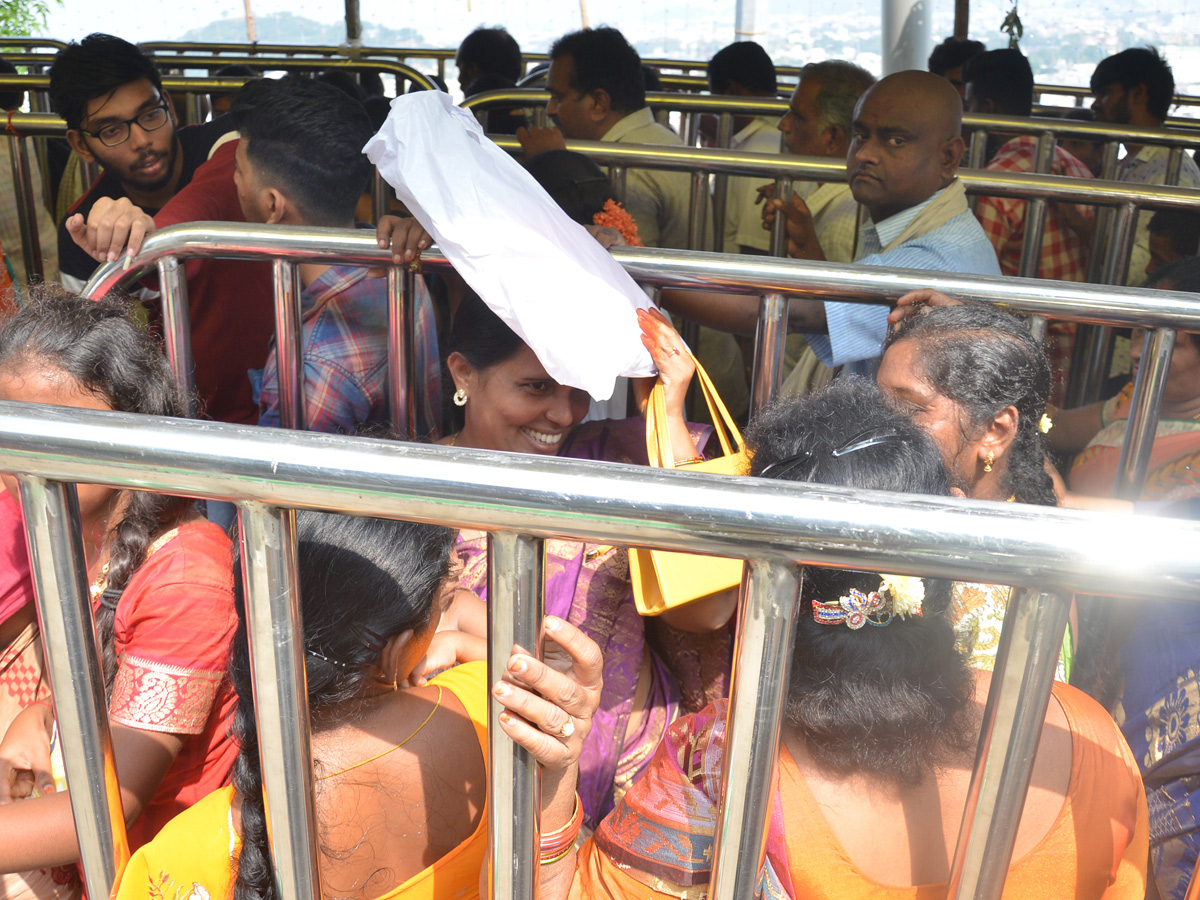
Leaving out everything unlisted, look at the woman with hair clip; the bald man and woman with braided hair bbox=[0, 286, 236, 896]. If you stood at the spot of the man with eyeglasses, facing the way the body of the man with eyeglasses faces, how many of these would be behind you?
0

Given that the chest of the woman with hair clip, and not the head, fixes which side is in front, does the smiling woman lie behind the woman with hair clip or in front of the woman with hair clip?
in front

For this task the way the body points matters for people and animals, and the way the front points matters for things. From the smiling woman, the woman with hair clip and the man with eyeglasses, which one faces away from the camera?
the woman with hair clip

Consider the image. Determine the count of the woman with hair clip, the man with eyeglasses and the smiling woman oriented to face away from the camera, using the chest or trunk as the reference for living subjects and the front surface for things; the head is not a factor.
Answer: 1

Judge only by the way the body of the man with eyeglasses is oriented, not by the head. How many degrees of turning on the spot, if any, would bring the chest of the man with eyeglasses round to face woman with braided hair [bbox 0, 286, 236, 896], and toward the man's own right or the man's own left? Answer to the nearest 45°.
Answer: approximately 45° to the man's own right

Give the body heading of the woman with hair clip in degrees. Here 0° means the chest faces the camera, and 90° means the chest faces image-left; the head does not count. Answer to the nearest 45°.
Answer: approximately 180°

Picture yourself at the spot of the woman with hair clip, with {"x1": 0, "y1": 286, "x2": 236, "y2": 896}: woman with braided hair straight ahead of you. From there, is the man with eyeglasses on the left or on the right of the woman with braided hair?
right

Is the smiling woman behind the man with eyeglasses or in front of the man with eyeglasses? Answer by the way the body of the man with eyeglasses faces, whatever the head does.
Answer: in front

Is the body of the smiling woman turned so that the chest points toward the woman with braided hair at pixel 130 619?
no

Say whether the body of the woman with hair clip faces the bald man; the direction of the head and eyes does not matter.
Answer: yes

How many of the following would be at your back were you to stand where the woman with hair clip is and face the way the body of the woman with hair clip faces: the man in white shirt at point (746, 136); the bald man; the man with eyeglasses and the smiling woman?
0

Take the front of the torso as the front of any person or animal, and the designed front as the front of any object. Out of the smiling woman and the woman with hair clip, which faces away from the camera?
the woman with hair clip

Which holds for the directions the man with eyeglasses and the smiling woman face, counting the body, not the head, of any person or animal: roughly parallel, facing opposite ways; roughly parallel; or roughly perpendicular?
roughly parallel

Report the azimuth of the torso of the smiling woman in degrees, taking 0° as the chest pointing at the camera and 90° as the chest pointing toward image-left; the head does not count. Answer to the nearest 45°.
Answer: approximately 315°
